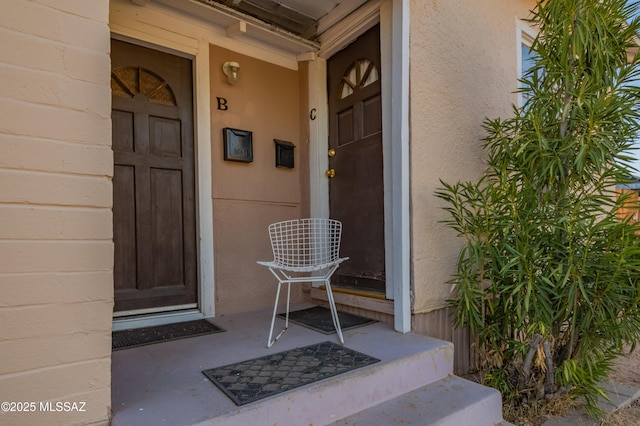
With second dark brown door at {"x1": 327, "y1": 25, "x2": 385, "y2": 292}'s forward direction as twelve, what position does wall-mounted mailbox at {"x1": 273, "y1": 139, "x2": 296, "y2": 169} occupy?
The wall-mounted mailbox is roughly at 2 o'clock from the second dark brown door.

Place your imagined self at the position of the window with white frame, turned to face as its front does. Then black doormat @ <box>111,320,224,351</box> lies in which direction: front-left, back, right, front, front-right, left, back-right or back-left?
right

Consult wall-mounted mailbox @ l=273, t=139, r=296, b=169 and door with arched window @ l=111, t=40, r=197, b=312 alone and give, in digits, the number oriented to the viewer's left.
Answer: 0

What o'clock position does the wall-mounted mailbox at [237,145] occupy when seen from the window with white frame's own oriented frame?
The wall-mounted mailbox is roughly at 3 o'clock from the window with white frame.

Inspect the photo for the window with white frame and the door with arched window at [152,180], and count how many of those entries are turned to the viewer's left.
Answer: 0

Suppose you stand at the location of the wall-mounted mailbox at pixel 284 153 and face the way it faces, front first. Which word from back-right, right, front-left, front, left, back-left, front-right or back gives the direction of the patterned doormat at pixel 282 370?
front-right

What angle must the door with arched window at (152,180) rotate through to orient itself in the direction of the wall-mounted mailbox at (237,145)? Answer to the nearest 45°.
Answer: approximately 45° to its left
